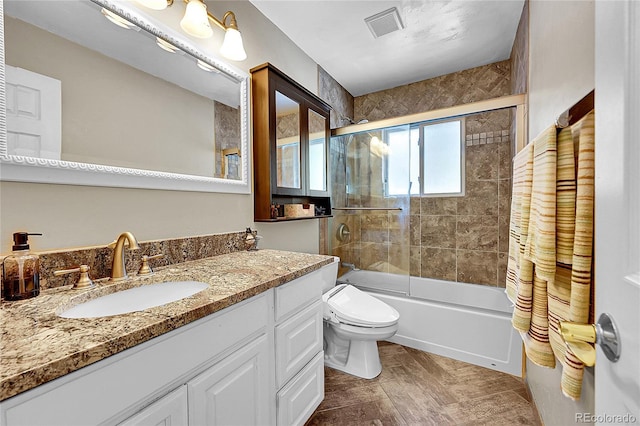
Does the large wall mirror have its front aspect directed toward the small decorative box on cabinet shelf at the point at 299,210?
no

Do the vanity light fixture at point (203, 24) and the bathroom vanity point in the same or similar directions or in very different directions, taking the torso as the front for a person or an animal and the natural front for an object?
same or similar directions

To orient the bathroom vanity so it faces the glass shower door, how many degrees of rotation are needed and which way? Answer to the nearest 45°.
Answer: approximately 90° to its left

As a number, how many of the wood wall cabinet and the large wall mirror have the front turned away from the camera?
0

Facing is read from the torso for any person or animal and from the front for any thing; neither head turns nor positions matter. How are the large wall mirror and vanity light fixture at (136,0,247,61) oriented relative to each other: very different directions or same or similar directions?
same or similar directions

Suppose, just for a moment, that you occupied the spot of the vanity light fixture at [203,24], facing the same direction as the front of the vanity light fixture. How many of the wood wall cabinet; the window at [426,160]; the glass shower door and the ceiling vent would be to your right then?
0

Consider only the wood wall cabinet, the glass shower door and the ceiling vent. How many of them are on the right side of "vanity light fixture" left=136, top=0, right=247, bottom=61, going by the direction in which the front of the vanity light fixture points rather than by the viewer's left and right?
0

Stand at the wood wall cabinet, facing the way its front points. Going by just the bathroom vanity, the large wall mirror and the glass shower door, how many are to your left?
1

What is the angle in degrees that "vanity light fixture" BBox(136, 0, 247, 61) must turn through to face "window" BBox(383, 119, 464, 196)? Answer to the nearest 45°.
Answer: approximately 45° to its left

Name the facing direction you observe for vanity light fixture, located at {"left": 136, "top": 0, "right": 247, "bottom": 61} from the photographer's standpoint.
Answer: facing the viewer and to the right of the viewer

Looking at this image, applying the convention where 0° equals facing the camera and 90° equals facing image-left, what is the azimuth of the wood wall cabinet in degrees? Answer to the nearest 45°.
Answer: approximately 315°

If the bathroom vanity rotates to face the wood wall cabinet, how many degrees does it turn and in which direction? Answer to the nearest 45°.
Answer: approximately 90° to its left

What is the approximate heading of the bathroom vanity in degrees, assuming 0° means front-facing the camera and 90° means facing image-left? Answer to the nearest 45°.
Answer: approximately 315°

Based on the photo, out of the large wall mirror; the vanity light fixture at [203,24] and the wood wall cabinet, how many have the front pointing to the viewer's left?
0

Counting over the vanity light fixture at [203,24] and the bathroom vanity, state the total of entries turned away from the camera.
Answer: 0
